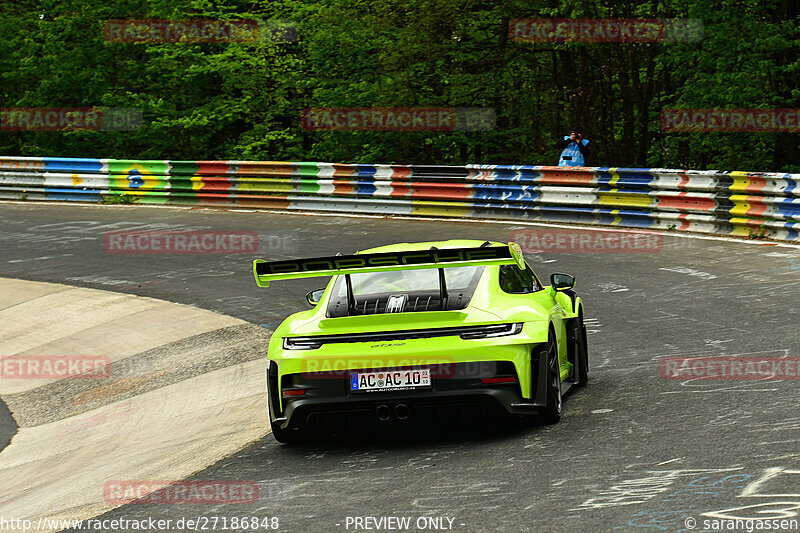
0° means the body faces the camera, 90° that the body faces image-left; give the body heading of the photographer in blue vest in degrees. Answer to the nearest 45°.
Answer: approximately 0°

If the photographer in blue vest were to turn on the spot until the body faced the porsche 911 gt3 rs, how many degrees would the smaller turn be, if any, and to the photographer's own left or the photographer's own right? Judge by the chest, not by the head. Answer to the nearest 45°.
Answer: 0° — they already face it
